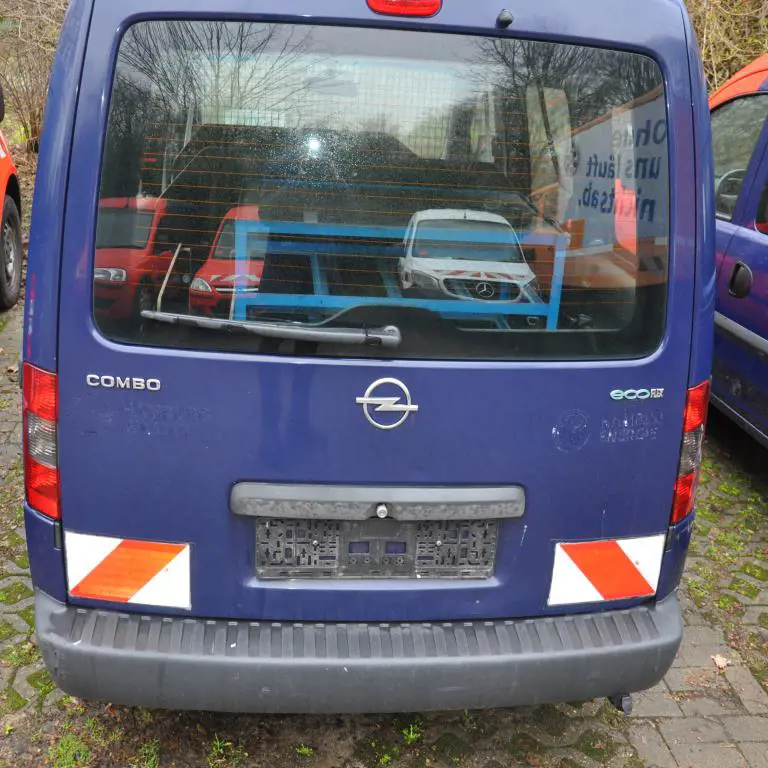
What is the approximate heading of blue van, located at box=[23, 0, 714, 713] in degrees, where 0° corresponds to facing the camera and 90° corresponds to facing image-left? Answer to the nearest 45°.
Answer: approximately 180°

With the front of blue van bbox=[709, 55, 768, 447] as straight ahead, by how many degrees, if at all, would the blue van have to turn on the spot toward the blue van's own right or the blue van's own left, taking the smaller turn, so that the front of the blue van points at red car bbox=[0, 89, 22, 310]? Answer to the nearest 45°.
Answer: approximately 45° to the blue van's own left

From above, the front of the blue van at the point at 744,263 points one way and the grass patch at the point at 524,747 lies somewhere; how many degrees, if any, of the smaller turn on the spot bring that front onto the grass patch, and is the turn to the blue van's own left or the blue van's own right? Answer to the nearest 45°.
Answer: approximately 135° to the blue van's own left

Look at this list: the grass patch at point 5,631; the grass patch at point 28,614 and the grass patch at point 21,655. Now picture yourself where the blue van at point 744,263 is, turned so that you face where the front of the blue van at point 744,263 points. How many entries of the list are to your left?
3

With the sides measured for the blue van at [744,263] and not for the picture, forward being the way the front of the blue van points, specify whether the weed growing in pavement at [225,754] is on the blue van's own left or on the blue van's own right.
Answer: on the blue van's own left

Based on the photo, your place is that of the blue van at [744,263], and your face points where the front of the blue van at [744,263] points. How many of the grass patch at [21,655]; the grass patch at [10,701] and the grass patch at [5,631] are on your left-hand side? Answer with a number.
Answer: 3

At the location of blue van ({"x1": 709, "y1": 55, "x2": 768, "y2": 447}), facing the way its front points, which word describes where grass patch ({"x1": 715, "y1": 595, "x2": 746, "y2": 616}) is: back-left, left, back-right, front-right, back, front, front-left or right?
back-left

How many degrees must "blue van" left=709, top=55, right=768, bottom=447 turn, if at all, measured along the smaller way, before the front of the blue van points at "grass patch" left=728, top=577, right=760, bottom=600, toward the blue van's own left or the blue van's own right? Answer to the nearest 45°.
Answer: approximately 135° to the blue van's own left

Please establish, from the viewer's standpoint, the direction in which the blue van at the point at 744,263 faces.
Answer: facing away from the viewer and to the left of the viewer

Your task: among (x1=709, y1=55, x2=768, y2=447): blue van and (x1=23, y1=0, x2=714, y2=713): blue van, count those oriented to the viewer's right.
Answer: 0
